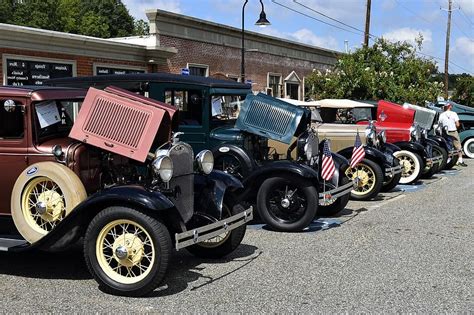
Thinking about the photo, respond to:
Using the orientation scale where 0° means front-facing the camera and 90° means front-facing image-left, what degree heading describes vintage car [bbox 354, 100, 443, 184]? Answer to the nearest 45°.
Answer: approximately 315°

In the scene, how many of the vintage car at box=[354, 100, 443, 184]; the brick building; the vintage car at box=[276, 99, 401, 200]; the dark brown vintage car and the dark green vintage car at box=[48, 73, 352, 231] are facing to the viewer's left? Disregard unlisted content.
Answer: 0

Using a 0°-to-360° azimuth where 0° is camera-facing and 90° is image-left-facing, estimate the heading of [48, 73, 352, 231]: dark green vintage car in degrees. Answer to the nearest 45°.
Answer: approximately 315°

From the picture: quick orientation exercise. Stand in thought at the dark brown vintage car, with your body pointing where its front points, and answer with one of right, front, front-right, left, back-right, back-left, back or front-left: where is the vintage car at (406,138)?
left

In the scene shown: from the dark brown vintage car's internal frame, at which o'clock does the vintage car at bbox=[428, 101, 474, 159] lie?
The vintage car is roughly at 9 o'clock from the dark brown vintage car.

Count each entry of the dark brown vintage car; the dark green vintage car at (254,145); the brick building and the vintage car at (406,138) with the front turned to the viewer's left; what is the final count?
0

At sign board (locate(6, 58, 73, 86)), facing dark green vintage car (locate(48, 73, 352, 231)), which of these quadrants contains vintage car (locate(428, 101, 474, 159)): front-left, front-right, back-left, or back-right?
front-left

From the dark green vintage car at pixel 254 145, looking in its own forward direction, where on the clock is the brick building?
The brick building is roughly at 7 o'clock from the dark green vintage car.

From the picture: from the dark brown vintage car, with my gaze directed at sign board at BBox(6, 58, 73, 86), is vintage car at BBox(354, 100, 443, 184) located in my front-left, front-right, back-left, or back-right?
front-right

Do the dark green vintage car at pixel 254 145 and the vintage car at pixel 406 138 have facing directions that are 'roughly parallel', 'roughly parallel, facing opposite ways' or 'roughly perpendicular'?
roughly parallel

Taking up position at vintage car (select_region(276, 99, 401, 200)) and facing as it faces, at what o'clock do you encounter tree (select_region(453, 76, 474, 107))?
The tree is roughly at 8 o'clock from the vintage car.

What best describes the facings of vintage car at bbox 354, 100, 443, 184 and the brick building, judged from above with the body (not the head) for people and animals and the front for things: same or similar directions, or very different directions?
same or similar directions

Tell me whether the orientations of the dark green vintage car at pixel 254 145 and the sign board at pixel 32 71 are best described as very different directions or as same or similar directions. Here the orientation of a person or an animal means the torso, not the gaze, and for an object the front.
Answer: same or similar directions

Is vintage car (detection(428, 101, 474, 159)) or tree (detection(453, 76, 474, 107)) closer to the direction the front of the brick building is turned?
the vintage car

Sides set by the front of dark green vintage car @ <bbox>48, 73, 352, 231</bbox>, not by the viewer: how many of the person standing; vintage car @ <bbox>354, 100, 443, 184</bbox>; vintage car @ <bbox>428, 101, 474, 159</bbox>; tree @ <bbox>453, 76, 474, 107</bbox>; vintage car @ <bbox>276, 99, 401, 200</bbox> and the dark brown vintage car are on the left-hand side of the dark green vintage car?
5

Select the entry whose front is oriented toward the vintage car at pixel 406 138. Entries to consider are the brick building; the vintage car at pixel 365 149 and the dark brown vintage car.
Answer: the brick building
